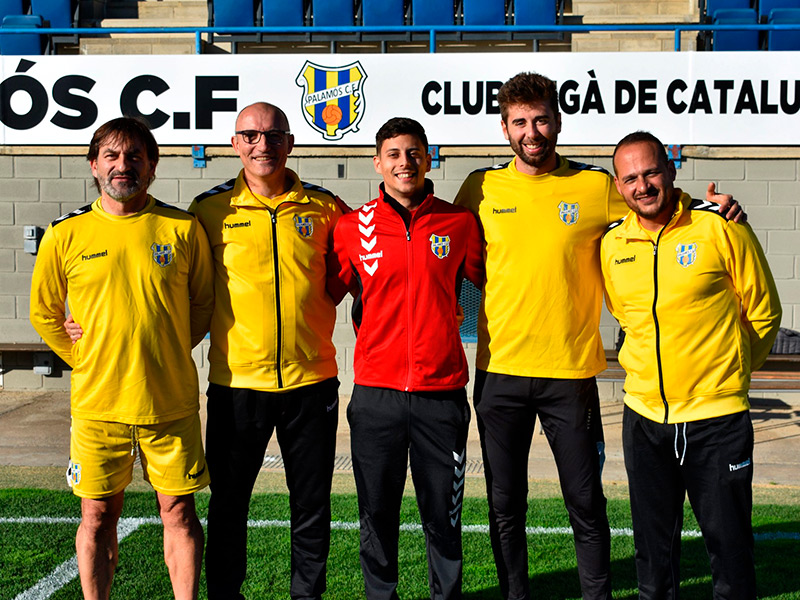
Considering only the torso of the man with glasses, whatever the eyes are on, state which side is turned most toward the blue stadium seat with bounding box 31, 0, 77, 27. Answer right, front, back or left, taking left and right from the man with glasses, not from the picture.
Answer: back

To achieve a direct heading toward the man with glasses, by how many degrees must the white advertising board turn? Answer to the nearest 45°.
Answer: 0° — it already faces them

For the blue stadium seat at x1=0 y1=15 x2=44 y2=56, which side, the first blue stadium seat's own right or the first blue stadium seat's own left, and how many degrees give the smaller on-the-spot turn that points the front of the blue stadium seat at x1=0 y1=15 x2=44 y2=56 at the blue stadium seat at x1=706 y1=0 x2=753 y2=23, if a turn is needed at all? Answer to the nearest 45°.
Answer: approximately 90° to the first blue stadium seat's own left

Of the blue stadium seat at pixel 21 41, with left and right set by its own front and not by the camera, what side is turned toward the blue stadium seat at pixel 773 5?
left

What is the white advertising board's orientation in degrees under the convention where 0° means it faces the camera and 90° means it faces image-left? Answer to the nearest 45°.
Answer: approximately 0°

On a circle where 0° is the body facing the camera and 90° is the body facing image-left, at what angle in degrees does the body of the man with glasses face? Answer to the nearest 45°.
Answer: approximately 0°
